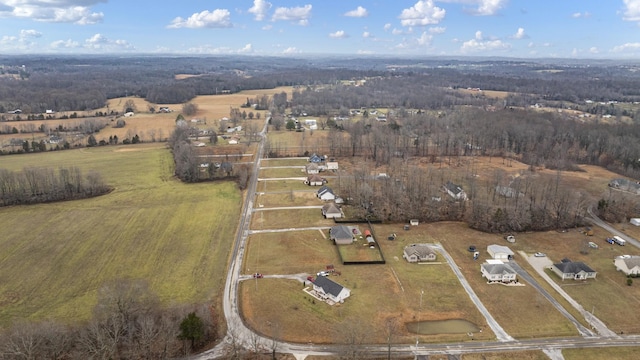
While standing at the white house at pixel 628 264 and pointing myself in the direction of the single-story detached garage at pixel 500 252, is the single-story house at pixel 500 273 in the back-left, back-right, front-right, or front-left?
front-left

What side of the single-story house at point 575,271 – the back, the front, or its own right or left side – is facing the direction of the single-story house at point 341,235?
right

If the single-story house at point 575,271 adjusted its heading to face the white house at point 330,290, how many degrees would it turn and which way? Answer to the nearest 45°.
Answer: approximately 45° to its right

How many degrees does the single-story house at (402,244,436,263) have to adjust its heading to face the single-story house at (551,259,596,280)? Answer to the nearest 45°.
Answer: approximately 90° to its left

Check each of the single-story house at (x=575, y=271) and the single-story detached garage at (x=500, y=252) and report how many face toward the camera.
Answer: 2

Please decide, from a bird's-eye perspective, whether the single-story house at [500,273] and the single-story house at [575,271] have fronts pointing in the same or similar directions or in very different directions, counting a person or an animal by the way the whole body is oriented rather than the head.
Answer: same or similar directions

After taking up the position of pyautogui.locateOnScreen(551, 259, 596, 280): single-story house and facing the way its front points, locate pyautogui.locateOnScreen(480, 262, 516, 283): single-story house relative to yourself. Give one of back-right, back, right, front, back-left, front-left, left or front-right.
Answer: front-right

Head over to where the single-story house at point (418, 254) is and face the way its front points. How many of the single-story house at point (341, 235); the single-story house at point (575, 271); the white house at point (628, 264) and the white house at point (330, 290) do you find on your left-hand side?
2

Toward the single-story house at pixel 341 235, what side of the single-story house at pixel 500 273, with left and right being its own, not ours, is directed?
right

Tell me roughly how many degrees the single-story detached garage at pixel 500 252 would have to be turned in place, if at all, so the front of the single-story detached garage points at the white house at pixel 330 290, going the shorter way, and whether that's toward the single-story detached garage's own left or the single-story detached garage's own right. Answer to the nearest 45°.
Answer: approximately 45° to the single-story detached garage's own right

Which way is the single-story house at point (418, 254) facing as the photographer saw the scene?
facing the viewer

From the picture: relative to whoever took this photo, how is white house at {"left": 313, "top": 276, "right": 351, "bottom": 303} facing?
facing the viewer and to the left of the viewer

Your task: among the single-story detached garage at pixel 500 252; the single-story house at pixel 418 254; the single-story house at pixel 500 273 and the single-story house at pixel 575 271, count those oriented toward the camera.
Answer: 4

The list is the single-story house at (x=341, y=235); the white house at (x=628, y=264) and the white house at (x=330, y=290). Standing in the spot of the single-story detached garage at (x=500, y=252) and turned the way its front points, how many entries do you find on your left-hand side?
1
